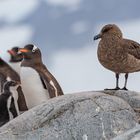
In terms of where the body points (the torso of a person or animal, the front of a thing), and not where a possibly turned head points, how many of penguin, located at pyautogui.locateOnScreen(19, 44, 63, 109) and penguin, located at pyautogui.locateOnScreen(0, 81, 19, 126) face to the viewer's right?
1
